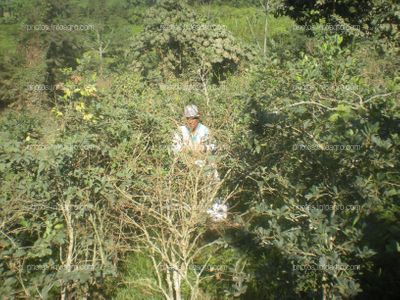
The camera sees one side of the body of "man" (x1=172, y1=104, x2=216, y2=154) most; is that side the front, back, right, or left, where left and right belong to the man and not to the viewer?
front

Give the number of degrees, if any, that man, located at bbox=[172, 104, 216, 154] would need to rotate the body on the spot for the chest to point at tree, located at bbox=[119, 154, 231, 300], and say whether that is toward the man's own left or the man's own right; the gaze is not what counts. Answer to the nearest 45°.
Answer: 0° — they already face it
